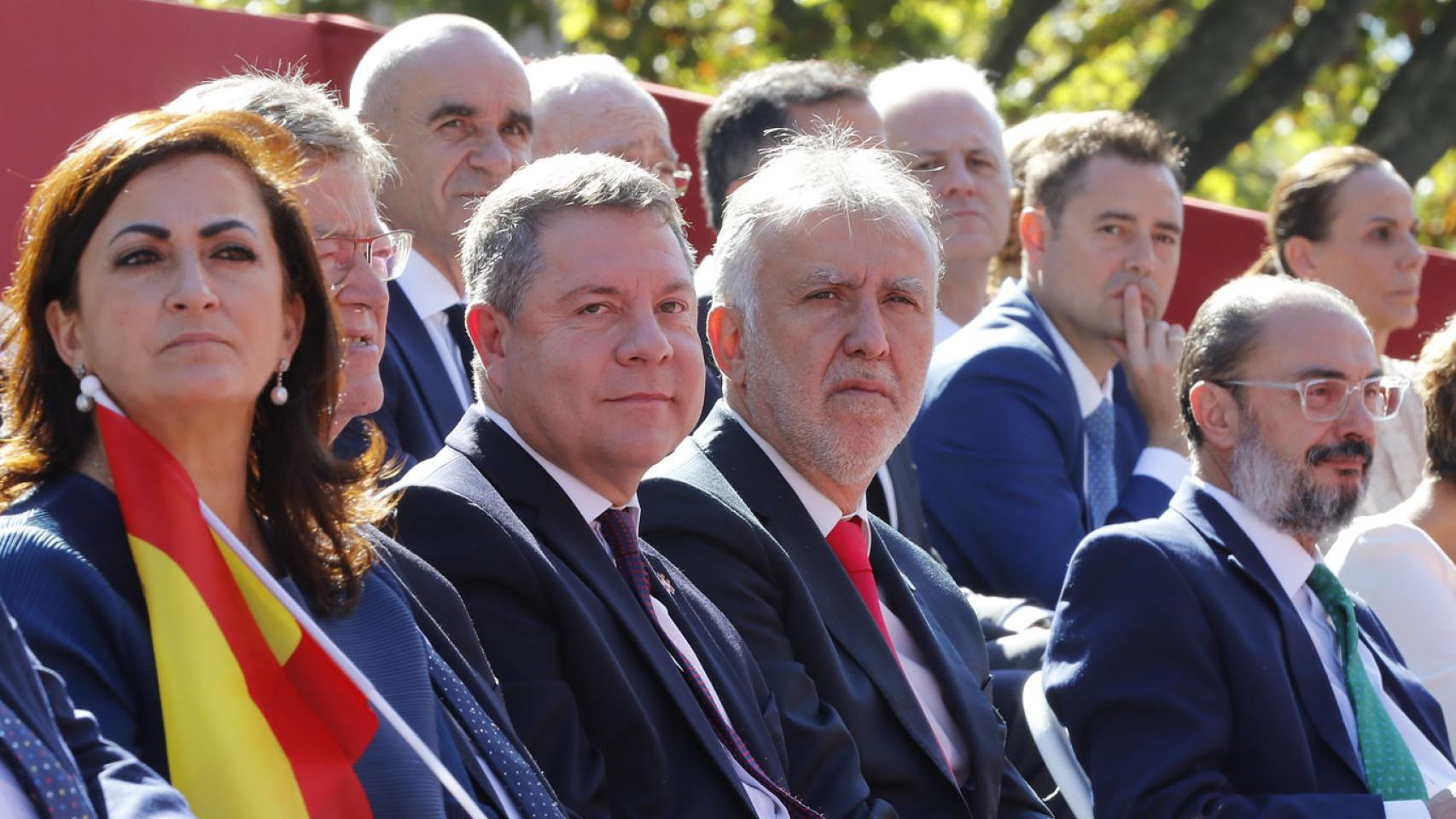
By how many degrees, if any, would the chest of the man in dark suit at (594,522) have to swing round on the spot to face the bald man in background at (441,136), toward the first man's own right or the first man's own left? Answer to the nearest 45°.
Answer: approximately 135° to the first man's own left

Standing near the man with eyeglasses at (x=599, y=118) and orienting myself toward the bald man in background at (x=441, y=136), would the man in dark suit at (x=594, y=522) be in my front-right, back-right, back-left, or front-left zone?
front-left

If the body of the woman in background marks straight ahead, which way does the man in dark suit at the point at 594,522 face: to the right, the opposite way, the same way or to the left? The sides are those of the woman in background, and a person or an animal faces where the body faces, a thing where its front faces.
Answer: the same way

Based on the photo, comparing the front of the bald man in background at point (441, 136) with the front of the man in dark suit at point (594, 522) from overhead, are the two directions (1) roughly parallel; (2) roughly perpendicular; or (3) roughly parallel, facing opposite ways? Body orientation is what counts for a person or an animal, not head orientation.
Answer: roughly parallel

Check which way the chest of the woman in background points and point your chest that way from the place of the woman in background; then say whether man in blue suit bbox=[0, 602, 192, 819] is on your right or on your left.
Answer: on your right

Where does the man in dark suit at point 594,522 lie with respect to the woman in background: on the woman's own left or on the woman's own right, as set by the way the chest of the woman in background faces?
on the woman's own right

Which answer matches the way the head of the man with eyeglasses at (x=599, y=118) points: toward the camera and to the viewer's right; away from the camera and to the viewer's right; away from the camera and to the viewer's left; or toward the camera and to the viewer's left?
toward the camera and to the viewer's right

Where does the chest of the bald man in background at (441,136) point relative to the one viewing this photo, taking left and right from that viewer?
facing the viewer and to the right of the viewer

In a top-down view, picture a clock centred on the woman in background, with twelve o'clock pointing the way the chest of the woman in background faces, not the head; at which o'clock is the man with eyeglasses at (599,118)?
The man with eyeglasses is roughly at 3 o'clock from the woman in background.

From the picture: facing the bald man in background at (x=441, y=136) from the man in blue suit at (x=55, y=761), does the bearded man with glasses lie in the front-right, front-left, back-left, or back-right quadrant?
front-right

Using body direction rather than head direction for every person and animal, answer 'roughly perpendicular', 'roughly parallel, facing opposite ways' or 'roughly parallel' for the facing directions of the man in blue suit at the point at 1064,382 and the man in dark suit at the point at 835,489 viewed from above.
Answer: roughly parallel

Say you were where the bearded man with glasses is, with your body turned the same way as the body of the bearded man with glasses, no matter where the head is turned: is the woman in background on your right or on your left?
on your left

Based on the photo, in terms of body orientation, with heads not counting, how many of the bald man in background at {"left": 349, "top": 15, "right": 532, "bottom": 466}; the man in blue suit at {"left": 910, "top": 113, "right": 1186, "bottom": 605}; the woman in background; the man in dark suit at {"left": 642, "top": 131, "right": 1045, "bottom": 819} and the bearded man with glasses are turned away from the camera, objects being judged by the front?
0

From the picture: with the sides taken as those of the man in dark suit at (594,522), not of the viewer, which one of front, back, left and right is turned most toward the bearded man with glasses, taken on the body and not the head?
left

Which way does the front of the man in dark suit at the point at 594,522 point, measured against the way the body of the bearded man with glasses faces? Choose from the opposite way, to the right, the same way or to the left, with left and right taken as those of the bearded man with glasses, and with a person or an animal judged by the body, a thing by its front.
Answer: the same way

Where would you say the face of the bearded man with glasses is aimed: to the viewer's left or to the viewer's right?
to the viewer's right

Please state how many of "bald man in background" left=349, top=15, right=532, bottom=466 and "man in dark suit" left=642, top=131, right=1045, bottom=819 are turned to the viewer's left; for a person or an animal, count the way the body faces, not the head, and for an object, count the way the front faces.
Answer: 0

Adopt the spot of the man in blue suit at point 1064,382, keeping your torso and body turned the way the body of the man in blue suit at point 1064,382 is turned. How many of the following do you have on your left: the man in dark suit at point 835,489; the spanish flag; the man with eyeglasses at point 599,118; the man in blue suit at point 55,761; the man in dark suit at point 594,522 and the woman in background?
1
